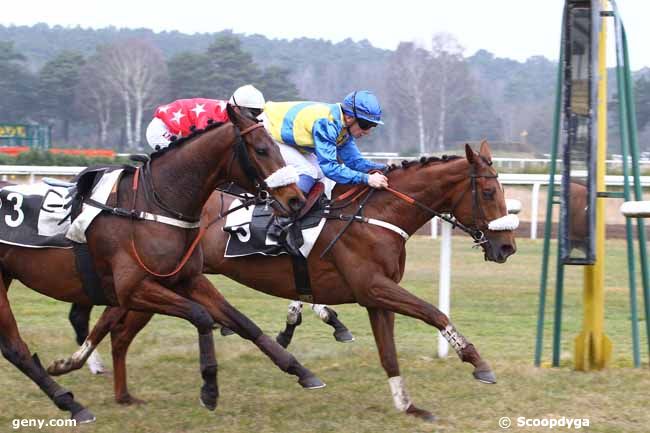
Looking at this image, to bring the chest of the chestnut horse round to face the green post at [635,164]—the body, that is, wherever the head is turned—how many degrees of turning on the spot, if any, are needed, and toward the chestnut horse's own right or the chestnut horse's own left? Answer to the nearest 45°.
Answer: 0° — it already faces it

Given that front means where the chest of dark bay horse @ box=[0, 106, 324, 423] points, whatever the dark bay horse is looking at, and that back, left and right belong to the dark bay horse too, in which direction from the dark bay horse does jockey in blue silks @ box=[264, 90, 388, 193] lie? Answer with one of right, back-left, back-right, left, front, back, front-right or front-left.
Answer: front-left

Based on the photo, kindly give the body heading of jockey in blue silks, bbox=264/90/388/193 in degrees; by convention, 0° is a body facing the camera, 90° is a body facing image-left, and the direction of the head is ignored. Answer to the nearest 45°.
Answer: approximately 270°

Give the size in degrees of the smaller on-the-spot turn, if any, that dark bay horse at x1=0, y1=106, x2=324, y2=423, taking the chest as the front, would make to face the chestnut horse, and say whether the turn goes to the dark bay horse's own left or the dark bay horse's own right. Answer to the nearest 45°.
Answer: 0° — it already faces it

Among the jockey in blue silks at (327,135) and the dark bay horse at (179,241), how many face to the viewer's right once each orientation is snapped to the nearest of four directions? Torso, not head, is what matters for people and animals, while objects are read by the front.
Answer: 2

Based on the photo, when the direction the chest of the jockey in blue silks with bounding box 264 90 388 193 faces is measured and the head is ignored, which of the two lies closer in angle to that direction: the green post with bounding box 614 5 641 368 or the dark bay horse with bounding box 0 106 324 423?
the green post

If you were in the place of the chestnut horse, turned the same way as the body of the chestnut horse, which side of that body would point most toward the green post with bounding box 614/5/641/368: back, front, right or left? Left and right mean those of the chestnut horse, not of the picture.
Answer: front

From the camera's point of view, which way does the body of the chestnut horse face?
to the viewer's right

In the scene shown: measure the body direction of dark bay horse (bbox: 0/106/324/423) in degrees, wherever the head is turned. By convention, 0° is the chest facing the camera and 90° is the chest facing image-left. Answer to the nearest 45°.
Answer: approximately 270°

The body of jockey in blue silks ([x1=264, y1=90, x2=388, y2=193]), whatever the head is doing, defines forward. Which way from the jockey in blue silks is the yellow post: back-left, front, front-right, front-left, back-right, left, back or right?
front

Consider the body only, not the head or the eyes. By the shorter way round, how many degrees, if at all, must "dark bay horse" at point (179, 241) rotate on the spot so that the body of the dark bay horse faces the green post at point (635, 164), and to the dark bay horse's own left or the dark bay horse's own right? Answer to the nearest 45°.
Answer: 0° — it already faces it

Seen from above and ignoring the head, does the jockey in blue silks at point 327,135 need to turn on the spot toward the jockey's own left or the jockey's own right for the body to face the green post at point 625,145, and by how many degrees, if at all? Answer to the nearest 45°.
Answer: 0° — they already face it
